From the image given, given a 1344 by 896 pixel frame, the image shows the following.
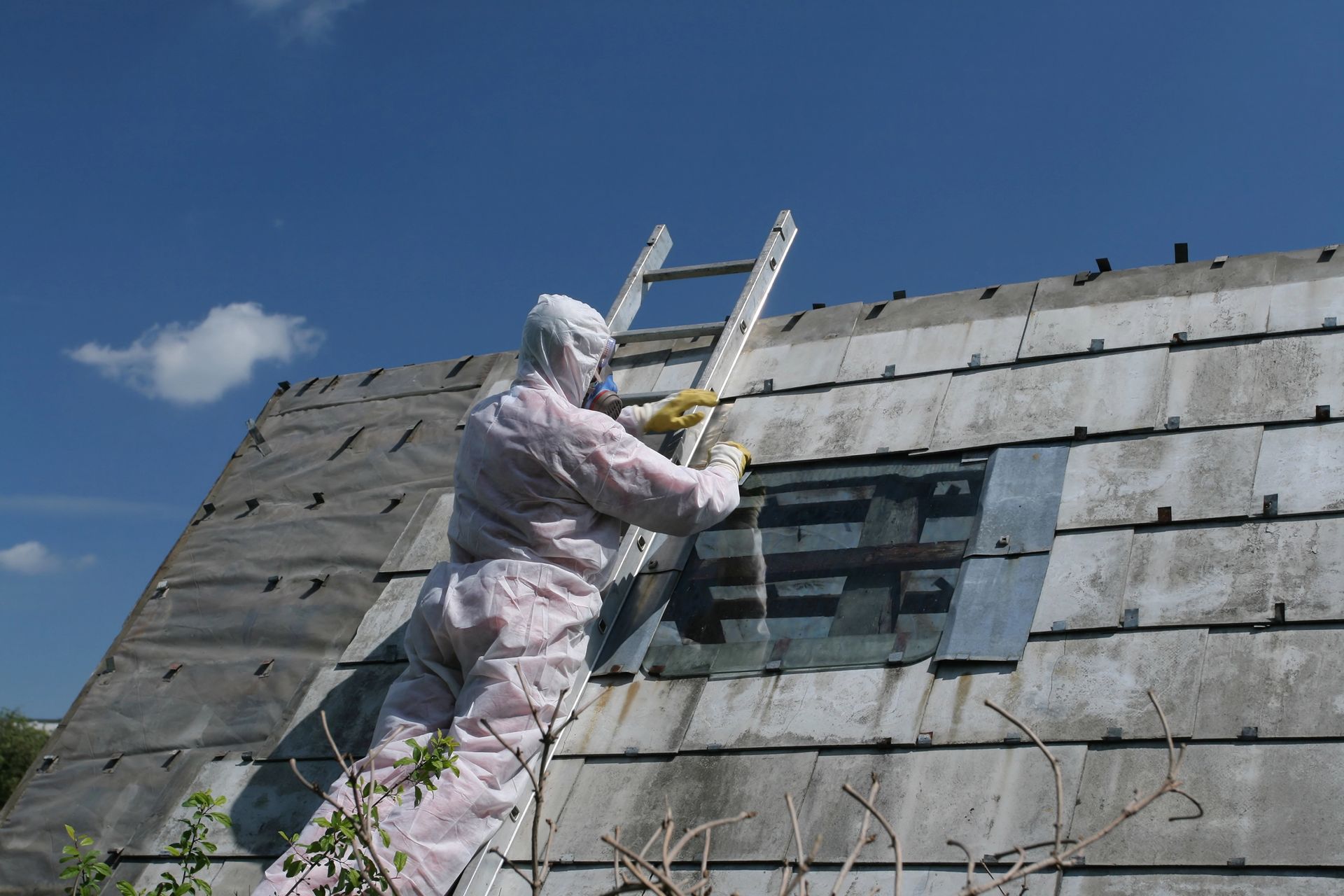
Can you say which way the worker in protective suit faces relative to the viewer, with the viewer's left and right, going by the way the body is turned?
facing away from the viewer and to the right of the viewer

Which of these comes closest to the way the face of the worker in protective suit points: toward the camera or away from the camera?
away from the camera
